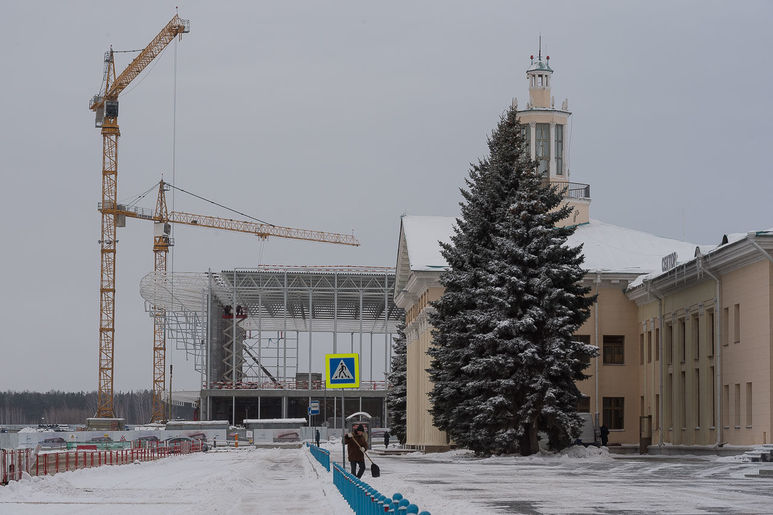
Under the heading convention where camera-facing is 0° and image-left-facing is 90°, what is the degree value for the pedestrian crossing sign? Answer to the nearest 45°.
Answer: approximately 0°

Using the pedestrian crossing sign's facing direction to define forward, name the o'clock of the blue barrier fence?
The blue barrier fence is roughly at 12 o'clock from the pedestrian crossing sign.

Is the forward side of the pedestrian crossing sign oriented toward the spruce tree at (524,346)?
no

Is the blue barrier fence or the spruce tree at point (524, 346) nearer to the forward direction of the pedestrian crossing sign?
the blue barrier fence
